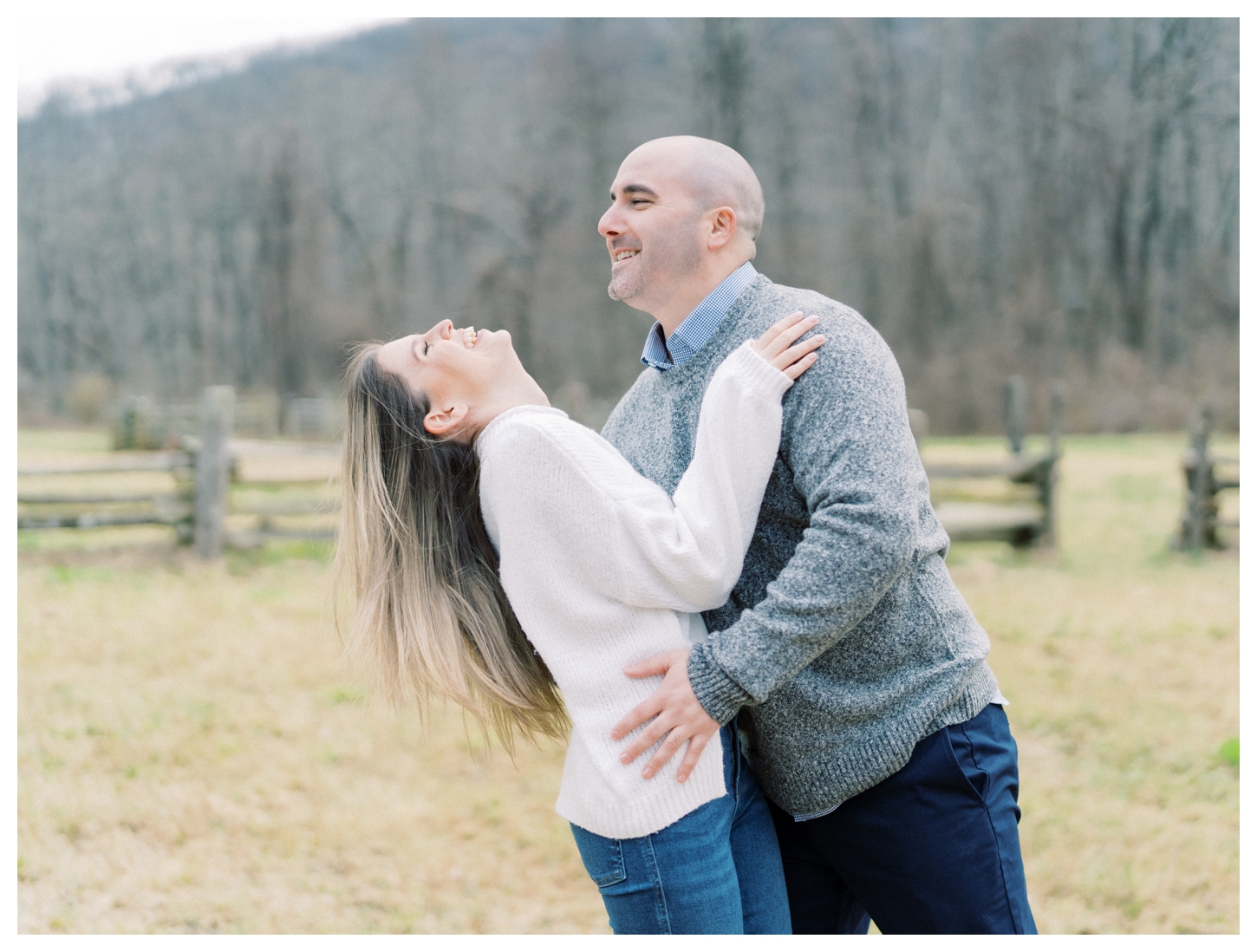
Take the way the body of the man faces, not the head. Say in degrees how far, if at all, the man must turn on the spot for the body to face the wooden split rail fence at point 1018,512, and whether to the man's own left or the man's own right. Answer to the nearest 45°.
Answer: approximately 135° to the man's own right

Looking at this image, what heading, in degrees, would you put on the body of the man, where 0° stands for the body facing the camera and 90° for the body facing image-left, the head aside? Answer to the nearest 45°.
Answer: approximately 45°

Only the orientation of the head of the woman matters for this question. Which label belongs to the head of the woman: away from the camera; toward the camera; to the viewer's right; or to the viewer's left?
to the viewer's right

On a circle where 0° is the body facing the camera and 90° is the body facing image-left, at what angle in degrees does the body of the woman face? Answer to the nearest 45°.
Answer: approximately 270°
